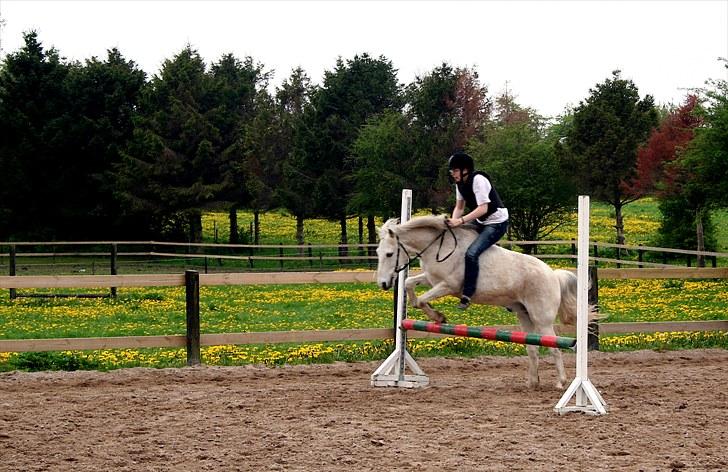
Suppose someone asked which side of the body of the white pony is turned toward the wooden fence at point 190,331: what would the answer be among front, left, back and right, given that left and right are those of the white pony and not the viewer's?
front

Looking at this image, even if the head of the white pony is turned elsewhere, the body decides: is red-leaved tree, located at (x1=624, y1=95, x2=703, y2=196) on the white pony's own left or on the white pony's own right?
on the white pony's own right

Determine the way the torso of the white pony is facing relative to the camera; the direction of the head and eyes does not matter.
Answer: to the viewer's left

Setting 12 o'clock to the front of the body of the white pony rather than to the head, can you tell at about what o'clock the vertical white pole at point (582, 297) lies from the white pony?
The vertical white pole is roughly at 7 o'clock from the white pony.

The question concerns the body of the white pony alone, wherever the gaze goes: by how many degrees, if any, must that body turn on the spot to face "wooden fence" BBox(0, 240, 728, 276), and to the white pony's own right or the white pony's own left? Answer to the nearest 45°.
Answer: approximately 90° to the white pony's own right
